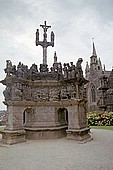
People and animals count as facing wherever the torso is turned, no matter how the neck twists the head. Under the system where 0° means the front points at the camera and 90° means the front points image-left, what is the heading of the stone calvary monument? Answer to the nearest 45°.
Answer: approximately 0°

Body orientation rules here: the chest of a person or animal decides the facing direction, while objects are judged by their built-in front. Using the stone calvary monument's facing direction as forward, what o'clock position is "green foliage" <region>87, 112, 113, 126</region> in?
The green foliage is roughly at 7 o'clock from the stone calvary monument.
